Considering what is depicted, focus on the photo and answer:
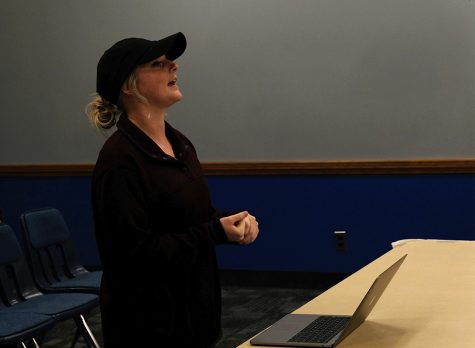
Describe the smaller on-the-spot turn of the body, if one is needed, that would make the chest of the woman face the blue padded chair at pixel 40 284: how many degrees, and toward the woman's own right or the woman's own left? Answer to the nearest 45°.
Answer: approximately 135° to the woman's own left

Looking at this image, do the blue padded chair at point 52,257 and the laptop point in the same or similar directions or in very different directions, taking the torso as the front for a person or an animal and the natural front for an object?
very different directions

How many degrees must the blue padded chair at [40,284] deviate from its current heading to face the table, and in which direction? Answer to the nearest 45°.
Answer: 0° — it already faces it

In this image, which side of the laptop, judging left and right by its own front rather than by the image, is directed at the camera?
left

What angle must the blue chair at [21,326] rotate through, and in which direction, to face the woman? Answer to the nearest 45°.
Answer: approximately 45° to its right

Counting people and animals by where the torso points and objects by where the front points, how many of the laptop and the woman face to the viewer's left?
1

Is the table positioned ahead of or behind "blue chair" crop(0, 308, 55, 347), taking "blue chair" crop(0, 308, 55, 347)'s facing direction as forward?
ahead

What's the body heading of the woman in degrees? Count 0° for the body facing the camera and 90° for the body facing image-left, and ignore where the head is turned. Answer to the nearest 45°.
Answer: approximately 315°

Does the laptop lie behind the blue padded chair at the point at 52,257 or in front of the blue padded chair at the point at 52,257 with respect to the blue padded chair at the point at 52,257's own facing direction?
in front

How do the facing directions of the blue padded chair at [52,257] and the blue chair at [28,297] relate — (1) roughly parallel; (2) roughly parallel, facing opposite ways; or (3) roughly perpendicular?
roughly parallel

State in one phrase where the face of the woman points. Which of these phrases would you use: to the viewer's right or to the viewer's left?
to the viewer's right

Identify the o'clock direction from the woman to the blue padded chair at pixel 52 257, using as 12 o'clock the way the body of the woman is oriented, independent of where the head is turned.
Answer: The blue padded chair is roughly at 7 o'clock from the woman.
